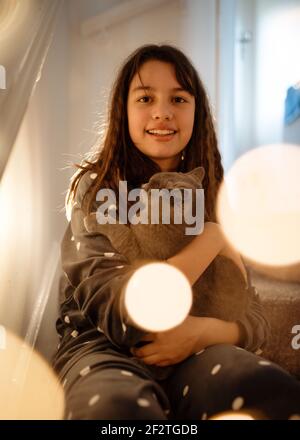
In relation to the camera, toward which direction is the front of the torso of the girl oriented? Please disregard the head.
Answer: toward the camera

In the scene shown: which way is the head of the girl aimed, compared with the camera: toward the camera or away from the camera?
toward the camera
